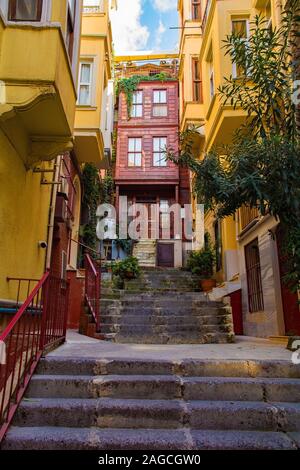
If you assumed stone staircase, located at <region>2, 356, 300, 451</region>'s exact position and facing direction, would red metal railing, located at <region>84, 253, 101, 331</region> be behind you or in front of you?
behind

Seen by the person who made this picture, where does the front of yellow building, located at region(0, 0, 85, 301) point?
facing to the right of the viewer

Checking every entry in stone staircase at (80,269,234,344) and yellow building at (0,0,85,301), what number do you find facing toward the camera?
1

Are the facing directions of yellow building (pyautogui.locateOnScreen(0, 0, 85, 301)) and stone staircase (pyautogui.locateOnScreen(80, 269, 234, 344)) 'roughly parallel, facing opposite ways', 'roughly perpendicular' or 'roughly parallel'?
roughly perpendicular

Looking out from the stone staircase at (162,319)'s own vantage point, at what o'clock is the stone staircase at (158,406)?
the stone staircase at (158,406) is roughly at 12 o'clock from the stone staircase at (162,319).

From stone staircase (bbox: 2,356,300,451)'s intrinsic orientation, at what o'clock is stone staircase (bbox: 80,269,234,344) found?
stone staircase (bbox: 80,269,234,344) is roughly at 6 o'clock from stone staircase (bbox: 2,356,300,451).

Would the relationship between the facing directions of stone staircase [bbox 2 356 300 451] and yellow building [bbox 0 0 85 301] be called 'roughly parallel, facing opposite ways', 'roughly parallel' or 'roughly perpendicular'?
roughly perpendicular

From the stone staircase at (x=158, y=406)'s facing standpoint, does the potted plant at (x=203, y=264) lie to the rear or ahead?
to the rear

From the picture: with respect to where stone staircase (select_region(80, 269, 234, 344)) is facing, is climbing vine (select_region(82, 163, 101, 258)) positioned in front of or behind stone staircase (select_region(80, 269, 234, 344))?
behind

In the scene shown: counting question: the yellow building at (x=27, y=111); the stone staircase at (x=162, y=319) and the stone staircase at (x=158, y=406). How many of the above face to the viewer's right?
1

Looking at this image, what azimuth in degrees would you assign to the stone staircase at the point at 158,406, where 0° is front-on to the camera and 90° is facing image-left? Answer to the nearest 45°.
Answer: approximately 0°

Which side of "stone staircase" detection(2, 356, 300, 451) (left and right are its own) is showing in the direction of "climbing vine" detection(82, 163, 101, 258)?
back
